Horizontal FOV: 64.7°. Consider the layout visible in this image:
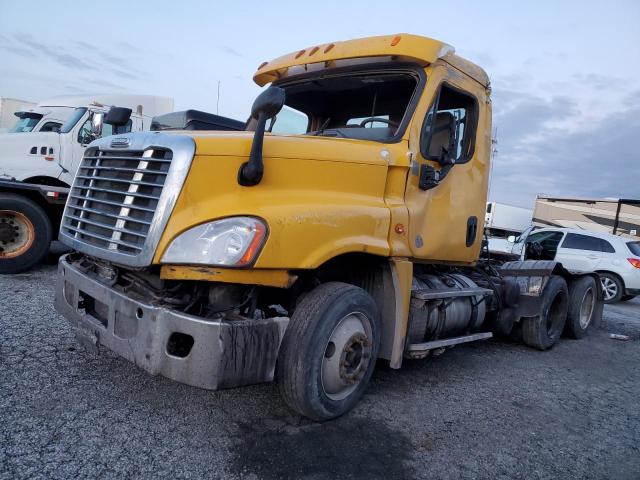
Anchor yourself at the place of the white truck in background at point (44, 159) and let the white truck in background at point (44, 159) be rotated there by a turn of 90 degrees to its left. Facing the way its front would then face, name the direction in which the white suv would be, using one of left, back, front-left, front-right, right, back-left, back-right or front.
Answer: front-left

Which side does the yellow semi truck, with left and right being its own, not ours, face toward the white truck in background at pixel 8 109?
right

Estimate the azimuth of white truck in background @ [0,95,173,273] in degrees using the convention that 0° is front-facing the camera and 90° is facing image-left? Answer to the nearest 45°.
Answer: approximately 45°

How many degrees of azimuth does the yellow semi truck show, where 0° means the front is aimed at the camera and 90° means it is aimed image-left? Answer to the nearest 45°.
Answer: approximately 45°

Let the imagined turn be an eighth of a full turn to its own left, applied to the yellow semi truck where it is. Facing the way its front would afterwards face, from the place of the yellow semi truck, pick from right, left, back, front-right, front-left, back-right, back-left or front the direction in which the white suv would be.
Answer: back-left

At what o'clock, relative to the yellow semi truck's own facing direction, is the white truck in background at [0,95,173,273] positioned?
The white truck in background is roughly at 3 o'clock from the yellow semi truck.
